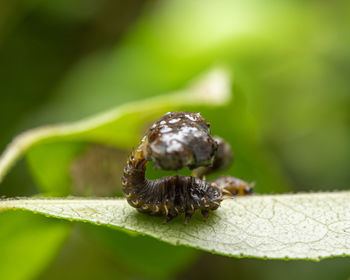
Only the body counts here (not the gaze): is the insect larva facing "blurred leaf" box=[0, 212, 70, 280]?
no

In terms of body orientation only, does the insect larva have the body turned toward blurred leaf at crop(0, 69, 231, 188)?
no
